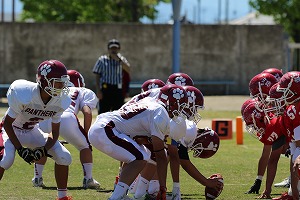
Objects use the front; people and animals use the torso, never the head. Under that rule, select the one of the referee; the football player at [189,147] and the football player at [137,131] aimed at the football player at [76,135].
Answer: the referee

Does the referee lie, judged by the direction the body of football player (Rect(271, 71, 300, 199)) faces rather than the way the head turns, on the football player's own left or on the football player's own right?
on the football player's own right

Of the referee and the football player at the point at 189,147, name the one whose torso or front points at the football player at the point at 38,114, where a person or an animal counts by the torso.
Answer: the referee

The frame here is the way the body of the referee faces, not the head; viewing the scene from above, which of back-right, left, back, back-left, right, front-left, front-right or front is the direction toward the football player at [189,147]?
front

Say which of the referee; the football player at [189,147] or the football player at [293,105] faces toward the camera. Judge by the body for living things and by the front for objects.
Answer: the referee

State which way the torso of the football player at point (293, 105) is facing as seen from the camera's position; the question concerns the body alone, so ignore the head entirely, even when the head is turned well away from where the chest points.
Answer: to the viewer's left

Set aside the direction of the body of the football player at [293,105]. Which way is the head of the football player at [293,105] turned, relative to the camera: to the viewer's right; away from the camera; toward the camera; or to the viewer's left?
to the viewer's left

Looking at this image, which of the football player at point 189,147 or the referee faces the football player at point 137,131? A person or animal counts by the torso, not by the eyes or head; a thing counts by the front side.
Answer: the referee

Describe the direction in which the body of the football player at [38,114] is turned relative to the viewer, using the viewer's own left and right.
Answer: facing the viewer and to the right of the viewer

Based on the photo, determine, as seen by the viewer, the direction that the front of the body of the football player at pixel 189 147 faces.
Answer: to the viewer's right

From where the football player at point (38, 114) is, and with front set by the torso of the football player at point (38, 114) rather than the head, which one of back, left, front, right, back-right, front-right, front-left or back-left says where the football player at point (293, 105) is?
front-left

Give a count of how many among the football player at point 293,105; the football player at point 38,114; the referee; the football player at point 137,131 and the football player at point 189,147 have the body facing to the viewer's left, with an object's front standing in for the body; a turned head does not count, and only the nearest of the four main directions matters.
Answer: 1

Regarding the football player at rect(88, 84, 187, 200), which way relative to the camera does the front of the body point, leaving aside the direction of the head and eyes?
to the viewer's right

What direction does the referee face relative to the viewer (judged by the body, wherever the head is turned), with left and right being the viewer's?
facing the viewer

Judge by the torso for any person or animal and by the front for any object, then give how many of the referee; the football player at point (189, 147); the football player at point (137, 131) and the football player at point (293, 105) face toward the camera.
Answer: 1

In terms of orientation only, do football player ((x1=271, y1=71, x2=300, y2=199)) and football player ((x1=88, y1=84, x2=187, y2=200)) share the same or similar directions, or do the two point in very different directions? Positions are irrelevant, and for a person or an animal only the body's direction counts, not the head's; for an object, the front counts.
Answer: very different directions
